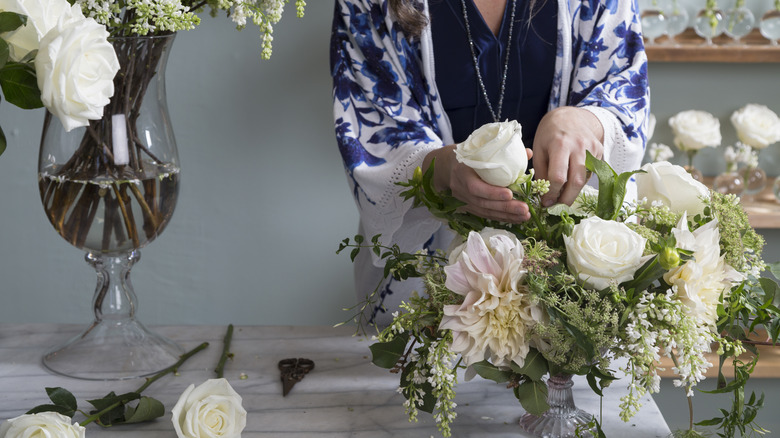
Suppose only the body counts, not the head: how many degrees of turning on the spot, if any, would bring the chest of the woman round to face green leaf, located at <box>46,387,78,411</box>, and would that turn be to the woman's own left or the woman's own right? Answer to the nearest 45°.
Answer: approximately 45° to the woman's own right

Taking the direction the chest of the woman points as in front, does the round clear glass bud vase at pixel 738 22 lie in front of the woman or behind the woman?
behind

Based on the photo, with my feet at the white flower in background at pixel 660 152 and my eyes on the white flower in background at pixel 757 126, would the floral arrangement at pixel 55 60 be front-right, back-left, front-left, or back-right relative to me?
back-right

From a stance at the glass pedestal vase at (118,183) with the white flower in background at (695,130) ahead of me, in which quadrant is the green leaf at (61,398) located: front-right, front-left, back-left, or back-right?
back-right

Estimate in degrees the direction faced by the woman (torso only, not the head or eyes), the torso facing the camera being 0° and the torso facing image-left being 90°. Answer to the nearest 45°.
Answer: approximately 0°

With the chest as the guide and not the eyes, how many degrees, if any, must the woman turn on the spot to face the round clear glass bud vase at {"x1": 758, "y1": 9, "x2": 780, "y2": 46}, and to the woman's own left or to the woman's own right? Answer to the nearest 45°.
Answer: approximately 135° to the woman's own left

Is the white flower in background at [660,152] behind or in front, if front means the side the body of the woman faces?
behind

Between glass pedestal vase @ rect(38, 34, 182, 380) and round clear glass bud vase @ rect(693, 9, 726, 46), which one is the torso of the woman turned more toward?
the glass pedestal vase

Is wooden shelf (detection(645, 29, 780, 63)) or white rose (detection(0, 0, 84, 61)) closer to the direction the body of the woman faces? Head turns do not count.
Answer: the white rose

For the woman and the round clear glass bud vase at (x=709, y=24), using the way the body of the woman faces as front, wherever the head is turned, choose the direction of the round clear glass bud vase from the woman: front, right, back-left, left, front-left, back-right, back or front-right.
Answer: back-left

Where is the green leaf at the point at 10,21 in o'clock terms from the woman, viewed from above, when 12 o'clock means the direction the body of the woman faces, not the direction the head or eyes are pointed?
The green leaf is roughly at 1 o'clock from the woman.

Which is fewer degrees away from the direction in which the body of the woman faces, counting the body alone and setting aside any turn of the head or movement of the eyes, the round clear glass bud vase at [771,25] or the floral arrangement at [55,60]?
the floral arrangement

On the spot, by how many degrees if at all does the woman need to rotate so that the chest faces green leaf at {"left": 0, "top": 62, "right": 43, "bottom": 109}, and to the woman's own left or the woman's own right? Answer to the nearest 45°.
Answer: approximately 45° to the woman's own right
